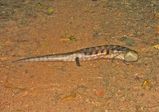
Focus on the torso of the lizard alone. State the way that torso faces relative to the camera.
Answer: to the viewer's right
